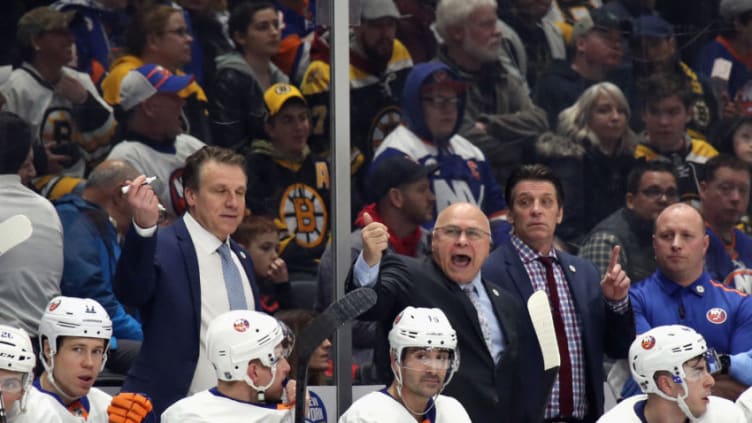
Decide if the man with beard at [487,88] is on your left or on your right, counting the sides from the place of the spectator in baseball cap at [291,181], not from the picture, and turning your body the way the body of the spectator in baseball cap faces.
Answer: on your left

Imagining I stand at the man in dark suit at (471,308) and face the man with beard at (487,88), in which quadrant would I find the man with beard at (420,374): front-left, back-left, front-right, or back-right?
back-left

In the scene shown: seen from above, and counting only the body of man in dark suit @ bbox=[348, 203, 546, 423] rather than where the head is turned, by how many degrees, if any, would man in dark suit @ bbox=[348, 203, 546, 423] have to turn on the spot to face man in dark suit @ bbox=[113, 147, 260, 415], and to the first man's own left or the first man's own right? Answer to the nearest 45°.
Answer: approximately 90° to the first man's own right

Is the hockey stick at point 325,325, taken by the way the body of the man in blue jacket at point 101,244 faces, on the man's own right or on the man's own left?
on the man's own right

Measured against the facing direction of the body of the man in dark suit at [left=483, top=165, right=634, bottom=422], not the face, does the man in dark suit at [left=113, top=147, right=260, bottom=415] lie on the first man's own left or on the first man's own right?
on the first man's own right
